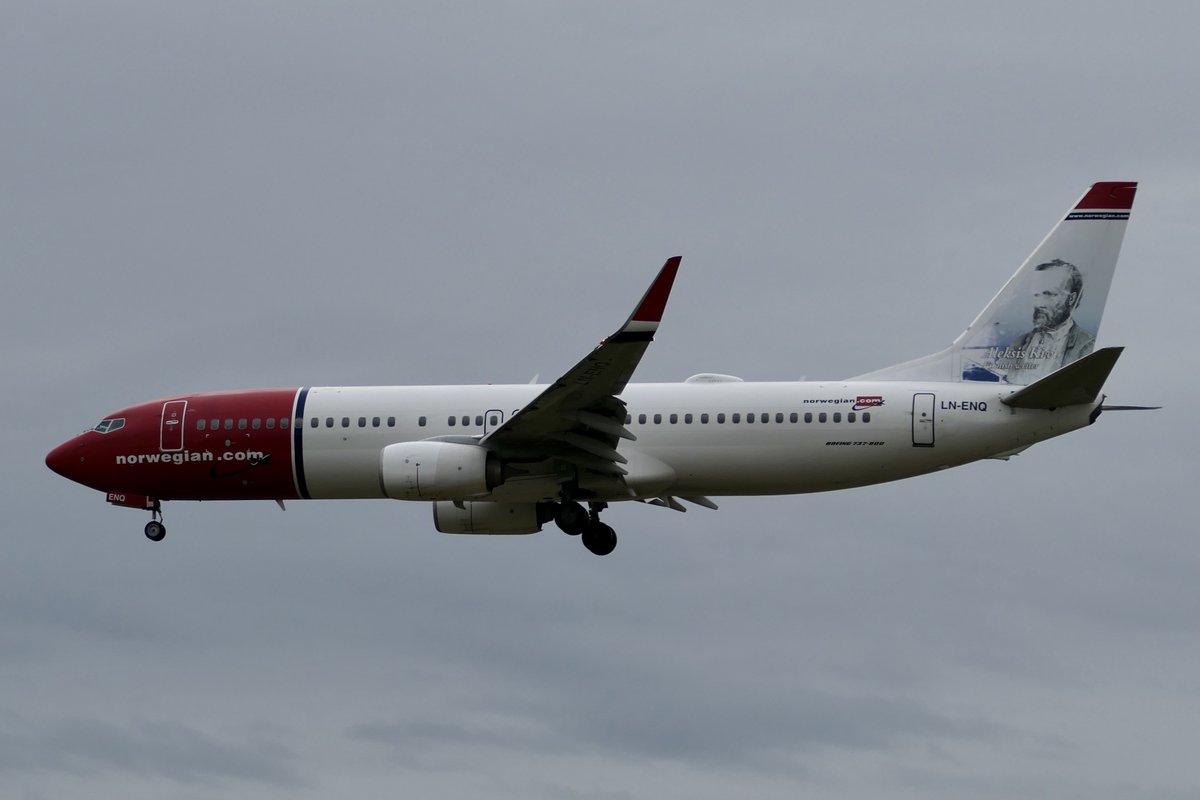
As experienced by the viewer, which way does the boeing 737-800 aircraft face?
facing to the left of the viewer
